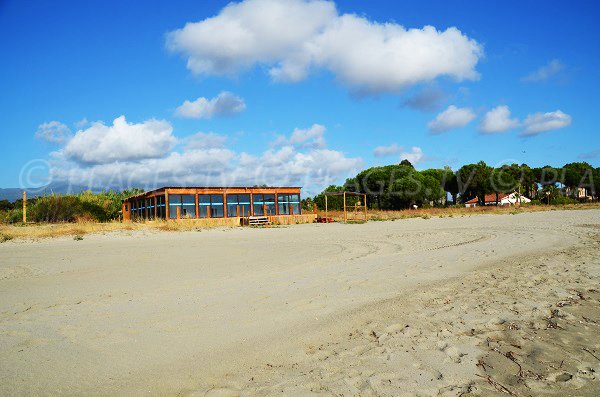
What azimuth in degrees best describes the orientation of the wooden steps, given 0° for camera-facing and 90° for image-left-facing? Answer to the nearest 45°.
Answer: approximately 0°

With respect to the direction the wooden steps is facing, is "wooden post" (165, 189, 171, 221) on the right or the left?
on its right

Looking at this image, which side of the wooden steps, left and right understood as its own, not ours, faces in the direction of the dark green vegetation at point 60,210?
right
